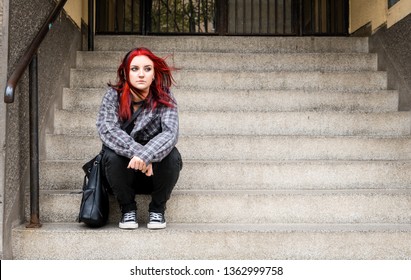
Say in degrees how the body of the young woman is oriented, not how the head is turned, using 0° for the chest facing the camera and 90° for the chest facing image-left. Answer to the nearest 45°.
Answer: approximately 0°

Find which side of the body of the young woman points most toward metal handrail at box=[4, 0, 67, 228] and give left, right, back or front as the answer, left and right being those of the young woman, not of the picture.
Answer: right

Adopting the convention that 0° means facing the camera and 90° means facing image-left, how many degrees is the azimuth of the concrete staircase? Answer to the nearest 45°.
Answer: approximately 0°

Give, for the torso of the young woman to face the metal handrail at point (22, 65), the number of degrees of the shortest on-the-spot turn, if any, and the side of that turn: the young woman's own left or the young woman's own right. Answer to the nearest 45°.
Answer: approximately 90° to the young woman's own right
